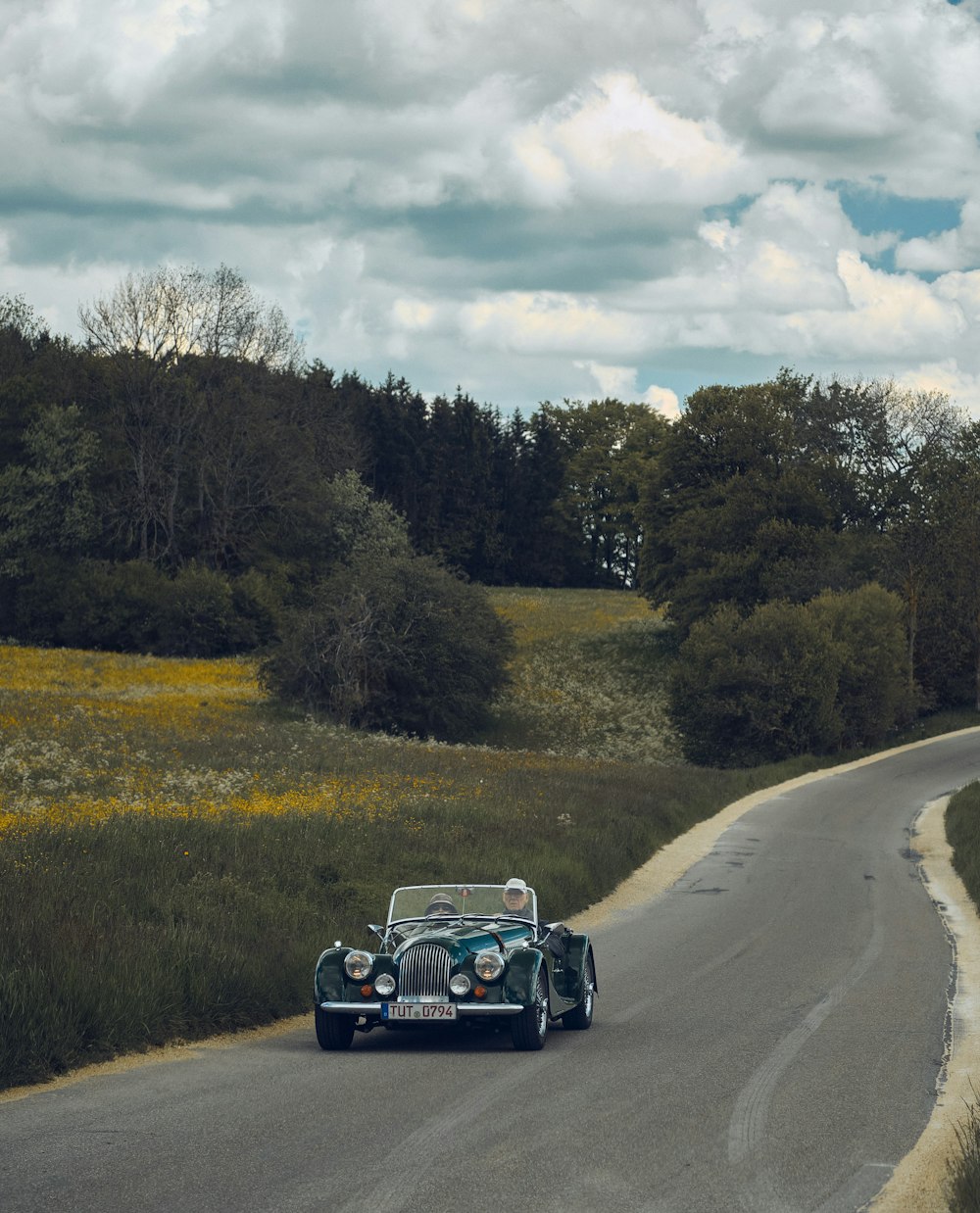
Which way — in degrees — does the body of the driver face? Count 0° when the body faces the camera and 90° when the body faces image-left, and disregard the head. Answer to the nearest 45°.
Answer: approximately 0°
